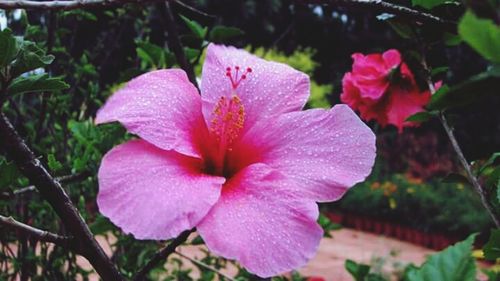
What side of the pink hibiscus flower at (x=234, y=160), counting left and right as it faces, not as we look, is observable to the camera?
front

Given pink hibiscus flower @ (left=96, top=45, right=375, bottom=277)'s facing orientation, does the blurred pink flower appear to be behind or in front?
behind
